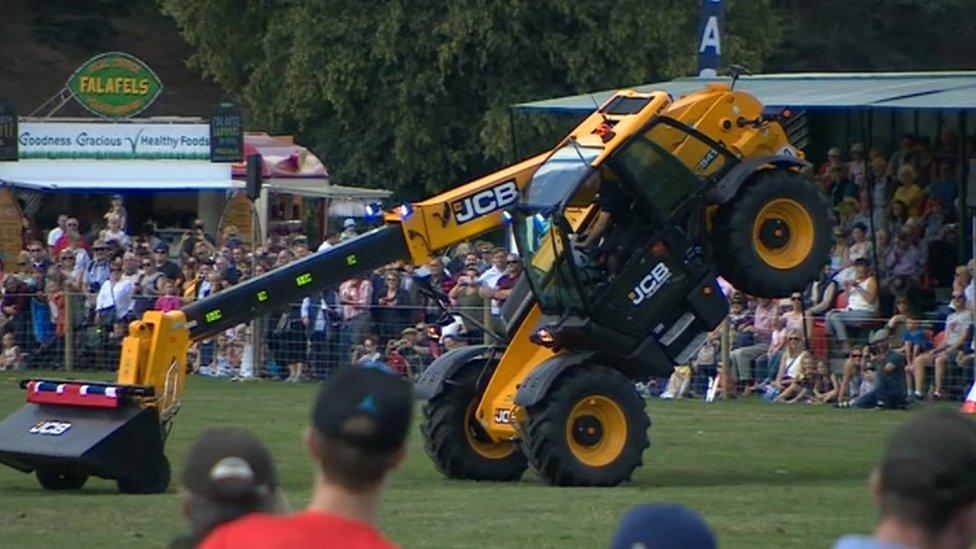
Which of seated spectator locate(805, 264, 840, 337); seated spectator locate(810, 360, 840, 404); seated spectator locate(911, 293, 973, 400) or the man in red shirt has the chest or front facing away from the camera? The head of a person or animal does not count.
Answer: the man in red shirt

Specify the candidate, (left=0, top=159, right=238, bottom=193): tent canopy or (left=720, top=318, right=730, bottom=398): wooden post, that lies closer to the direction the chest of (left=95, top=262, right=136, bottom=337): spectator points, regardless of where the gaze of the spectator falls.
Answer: the wooden post

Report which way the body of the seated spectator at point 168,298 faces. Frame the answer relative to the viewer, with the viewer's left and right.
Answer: facing the viewer

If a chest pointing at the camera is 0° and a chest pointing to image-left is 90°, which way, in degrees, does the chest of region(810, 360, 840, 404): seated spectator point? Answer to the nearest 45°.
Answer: approximately 45°

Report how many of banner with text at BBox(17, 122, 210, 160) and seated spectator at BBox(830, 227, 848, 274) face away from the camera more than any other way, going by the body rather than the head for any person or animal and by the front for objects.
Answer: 0

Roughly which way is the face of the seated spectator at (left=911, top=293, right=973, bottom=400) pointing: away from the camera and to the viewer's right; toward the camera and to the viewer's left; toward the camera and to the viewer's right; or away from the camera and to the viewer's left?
toward the camera and to the viewer's left

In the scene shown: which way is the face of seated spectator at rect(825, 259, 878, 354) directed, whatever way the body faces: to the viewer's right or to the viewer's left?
to the viewer's left

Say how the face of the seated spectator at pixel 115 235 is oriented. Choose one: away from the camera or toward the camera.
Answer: toward the camera

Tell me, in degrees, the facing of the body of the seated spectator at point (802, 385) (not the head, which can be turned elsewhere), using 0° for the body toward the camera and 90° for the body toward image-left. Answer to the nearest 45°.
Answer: approximately 45°

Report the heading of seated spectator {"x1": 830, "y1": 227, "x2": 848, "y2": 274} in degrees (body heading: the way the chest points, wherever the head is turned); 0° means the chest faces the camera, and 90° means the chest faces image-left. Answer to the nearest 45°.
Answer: approximately 45°

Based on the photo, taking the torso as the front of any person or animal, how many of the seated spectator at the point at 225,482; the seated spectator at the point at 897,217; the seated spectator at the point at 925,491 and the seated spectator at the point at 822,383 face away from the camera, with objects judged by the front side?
2

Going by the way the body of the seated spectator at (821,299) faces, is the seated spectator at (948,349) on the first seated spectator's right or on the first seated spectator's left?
on the first seated spectator's left

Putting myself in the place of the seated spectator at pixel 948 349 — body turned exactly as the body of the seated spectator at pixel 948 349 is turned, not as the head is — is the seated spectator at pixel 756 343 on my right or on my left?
on my right

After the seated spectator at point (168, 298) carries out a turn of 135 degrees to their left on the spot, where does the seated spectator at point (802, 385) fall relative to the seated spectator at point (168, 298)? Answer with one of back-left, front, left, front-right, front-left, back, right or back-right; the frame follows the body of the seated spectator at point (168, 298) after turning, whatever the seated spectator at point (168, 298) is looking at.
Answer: right

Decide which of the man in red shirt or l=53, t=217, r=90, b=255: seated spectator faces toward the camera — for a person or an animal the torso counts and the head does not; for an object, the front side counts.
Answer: the seated spectator

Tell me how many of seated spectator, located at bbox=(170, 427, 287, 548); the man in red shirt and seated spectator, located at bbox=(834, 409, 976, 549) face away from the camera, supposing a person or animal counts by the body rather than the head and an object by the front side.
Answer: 3

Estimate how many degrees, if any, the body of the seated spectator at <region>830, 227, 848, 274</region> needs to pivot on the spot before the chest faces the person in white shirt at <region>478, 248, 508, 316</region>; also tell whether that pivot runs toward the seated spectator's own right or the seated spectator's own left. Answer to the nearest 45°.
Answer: approximately 45° to the seated spectator's own right

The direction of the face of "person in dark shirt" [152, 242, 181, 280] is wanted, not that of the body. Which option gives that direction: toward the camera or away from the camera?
toward the camera

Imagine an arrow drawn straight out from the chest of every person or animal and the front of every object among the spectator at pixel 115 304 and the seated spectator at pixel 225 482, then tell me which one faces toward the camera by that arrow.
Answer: the spectator at pixel 115 304
